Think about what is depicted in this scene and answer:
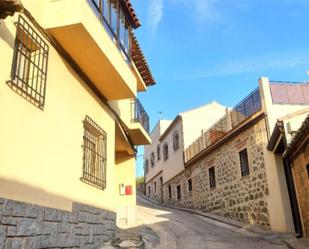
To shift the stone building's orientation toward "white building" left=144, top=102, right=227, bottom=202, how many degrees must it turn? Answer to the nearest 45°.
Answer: approximately 90° to its right

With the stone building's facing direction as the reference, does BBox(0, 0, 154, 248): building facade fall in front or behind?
in front

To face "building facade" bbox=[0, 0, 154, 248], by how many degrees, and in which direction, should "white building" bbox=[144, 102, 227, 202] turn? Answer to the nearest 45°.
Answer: approximately 45° to its left

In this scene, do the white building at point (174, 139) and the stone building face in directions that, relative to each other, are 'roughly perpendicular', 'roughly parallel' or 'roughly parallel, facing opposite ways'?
roughly parallel

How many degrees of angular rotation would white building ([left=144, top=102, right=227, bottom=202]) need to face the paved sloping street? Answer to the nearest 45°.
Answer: approximately 45° to its left

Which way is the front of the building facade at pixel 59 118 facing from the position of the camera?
facing the viewer and to the right of the viewer

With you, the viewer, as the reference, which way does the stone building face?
facing the viewer and to the left of the viewer

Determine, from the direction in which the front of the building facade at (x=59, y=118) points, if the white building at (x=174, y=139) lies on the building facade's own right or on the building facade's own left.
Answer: on the building facade's own left

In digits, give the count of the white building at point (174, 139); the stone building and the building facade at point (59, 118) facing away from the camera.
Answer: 0

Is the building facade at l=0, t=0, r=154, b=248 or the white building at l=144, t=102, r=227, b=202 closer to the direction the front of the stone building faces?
the building facade
